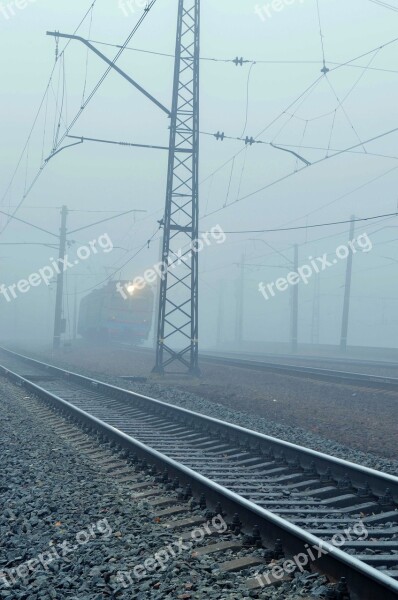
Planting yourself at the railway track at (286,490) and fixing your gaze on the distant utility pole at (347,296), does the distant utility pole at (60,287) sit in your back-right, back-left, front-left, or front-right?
front-left

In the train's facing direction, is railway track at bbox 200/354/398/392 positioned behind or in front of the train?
in front

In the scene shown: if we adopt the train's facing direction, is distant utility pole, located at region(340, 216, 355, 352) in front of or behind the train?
in front

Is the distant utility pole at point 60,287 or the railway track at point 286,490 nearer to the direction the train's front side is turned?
the railway track

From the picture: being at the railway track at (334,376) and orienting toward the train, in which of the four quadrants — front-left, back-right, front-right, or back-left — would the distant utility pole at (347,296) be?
front-right

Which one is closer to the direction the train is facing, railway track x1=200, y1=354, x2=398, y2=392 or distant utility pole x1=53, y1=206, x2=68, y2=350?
the railway track

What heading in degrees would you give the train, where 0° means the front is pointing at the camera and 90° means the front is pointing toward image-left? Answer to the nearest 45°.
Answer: approximately 315°

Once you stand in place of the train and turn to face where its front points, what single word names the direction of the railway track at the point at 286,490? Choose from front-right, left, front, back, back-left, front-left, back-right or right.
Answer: front-right
